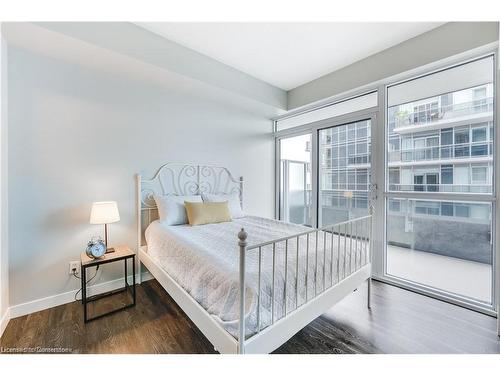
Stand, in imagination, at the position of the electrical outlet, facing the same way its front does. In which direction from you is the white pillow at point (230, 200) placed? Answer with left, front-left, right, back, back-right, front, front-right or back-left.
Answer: left

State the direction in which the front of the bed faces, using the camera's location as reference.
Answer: facing the viewer and to the right of the viewer

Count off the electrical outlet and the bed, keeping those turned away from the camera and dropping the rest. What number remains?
0

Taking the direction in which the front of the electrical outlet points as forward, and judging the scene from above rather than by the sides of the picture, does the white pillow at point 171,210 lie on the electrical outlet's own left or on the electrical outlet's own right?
on the electrical outlet's own left

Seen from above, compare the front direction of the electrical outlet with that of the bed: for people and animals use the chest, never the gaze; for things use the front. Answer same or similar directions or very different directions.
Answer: same or similar directions
